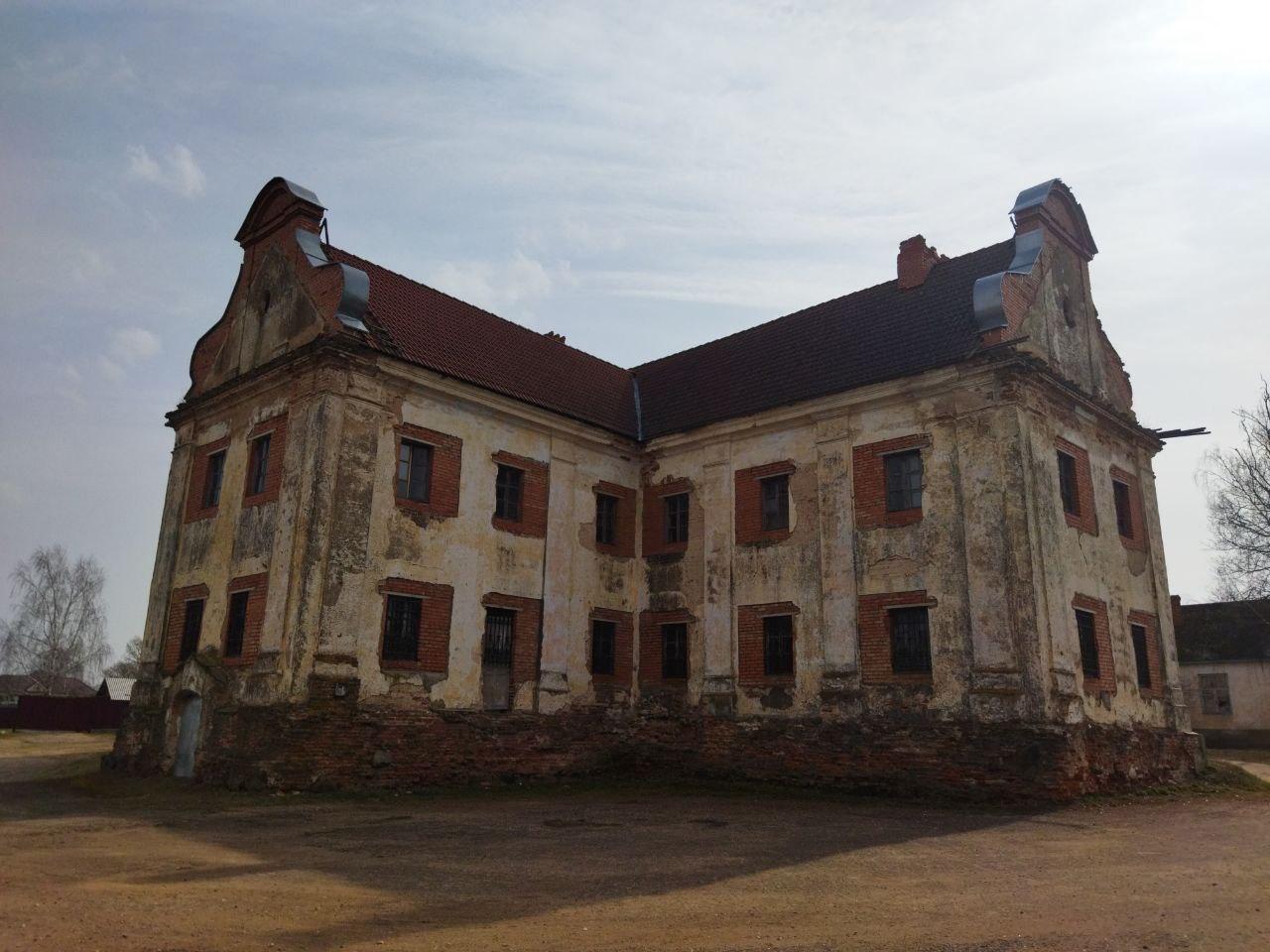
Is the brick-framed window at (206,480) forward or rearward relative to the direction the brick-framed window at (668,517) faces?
forward

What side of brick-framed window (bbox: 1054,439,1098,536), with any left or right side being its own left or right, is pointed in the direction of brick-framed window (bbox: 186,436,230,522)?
right

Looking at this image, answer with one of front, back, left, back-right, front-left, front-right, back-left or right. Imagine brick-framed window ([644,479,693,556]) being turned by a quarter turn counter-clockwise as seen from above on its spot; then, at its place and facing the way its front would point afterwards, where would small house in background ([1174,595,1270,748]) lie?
left

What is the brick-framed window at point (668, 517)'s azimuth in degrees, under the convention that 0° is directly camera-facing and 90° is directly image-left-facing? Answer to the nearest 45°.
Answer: approximately 45°

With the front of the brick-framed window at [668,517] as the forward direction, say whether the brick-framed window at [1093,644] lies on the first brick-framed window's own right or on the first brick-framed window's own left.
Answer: on the first brick-framed window's own left

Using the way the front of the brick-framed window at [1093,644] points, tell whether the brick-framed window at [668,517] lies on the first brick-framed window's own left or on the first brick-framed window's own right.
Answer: on the first brick-framed window's own right
